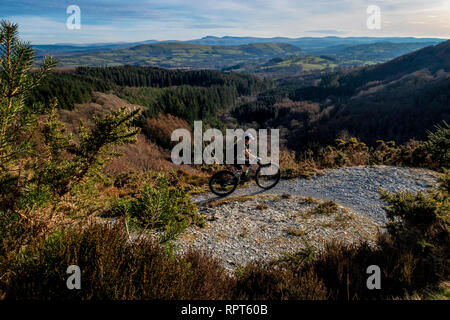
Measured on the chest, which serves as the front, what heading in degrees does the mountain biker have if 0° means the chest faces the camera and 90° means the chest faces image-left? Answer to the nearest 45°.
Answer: approximately 270°

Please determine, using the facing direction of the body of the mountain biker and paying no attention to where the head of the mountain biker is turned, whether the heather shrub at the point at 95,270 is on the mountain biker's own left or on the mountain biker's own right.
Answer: on the mountain biker's own right
